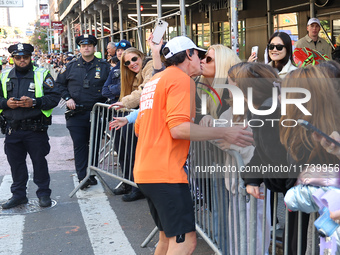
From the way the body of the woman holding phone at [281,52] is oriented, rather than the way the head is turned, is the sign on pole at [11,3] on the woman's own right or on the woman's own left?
on the woman's own right

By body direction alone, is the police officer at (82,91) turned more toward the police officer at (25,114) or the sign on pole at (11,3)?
the police officer

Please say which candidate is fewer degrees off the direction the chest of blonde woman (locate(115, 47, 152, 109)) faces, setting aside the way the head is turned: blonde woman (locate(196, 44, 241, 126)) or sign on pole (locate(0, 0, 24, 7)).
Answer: the blonde woman

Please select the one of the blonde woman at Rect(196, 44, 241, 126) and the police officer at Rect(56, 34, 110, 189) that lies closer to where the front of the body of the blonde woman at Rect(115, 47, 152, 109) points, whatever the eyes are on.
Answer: the blonde woman

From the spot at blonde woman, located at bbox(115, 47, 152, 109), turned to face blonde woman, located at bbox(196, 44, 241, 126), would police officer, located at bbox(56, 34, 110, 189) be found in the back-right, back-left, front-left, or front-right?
back-right

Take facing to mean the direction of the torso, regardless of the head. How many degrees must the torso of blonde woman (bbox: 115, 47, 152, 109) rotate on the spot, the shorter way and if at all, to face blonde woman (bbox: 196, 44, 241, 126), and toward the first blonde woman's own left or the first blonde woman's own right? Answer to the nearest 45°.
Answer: approximately 45° to the first blonde woman's own left

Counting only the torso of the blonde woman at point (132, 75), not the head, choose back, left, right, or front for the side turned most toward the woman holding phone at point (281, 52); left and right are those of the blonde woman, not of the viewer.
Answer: left

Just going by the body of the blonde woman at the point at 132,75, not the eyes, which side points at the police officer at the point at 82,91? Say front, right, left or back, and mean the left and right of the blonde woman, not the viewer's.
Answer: right
